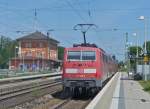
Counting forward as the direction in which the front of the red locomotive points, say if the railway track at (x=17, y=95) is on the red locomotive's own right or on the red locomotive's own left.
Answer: on the red locomotive's own right

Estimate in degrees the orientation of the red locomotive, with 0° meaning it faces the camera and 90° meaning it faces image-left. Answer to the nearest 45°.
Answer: approximately 0°
